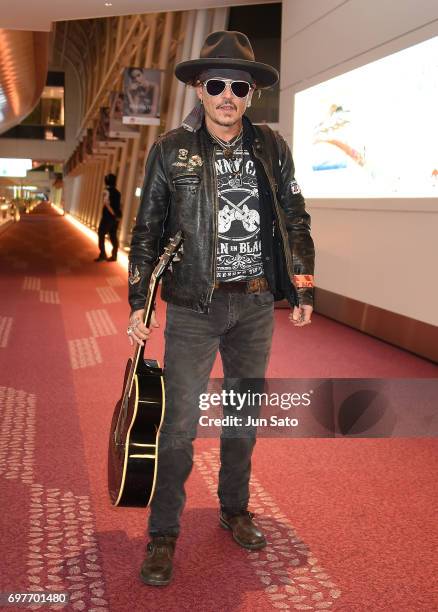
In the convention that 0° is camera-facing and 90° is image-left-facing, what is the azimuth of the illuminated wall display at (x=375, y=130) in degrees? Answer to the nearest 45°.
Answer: approximately 45°

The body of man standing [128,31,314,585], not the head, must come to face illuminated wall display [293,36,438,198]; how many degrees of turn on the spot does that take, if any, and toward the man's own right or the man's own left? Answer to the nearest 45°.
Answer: approximately 180°

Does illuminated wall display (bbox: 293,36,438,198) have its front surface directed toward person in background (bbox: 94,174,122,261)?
no

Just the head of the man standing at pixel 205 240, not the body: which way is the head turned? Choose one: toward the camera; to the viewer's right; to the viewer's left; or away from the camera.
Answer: toward the camera

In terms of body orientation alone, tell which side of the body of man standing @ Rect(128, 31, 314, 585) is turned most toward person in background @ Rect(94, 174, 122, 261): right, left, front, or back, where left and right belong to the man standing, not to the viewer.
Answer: back

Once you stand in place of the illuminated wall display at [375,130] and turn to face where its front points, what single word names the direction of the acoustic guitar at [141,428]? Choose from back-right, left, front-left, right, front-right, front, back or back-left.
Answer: front-left

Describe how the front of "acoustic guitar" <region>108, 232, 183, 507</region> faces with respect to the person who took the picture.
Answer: facing to the left of the viewer

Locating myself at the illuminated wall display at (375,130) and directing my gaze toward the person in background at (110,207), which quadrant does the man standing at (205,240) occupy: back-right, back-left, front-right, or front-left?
back-left

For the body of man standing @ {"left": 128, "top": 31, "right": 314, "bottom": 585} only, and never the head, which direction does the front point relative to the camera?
toward the camera

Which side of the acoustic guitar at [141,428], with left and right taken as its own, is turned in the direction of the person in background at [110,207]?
right

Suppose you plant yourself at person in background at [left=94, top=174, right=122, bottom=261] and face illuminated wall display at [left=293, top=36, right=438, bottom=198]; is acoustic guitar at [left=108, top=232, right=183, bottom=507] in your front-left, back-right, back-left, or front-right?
front-right

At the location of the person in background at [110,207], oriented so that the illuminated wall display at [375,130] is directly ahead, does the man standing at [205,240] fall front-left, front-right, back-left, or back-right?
front-right
